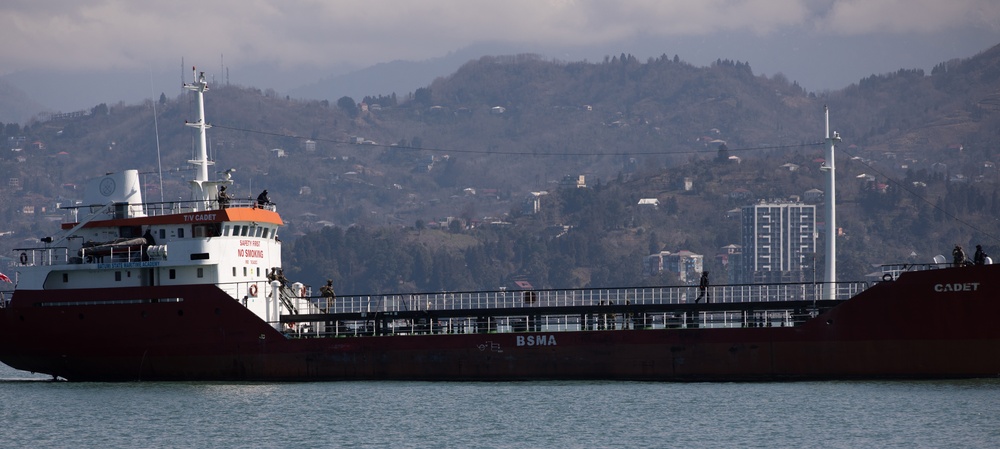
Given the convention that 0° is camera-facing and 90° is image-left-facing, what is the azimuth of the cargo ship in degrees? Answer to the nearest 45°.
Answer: approximately 270°
